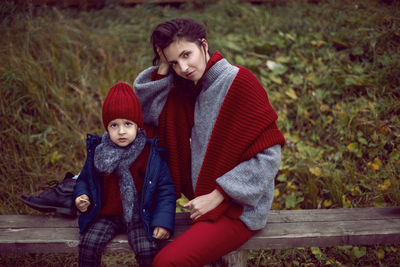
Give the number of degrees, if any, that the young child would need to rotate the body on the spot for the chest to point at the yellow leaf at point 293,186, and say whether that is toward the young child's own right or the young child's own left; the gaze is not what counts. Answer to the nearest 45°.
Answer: approximately 135° to the young child's own left

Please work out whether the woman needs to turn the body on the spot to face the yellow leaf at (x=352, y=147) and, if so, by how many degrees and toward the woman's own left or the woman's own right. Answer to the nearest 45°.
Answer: approximately 180°

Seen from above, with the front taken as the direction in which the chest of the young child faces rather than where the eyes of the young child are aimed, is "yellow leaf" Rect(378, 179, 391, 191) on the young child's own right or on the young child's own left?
on the young child's own left

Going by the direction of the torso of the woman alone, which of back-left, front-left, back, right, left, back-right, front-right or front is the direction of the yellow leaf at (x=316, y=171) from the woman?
back

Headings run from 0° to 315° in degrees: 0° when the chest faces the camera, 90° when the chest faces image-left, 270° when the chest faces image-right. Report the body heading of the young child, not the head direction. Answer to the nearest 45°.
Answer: approximately 0°

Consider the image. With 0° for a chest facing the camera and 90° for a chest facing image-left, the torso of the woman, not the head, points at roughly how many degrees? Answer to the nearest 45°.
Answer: approximately 45°

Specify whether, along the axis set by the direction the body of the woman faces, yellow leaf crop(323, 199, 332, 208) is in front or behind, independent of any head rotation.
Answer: behind

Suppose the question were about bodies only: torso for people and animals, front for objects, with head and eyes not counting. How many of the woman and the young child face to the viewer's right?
0
